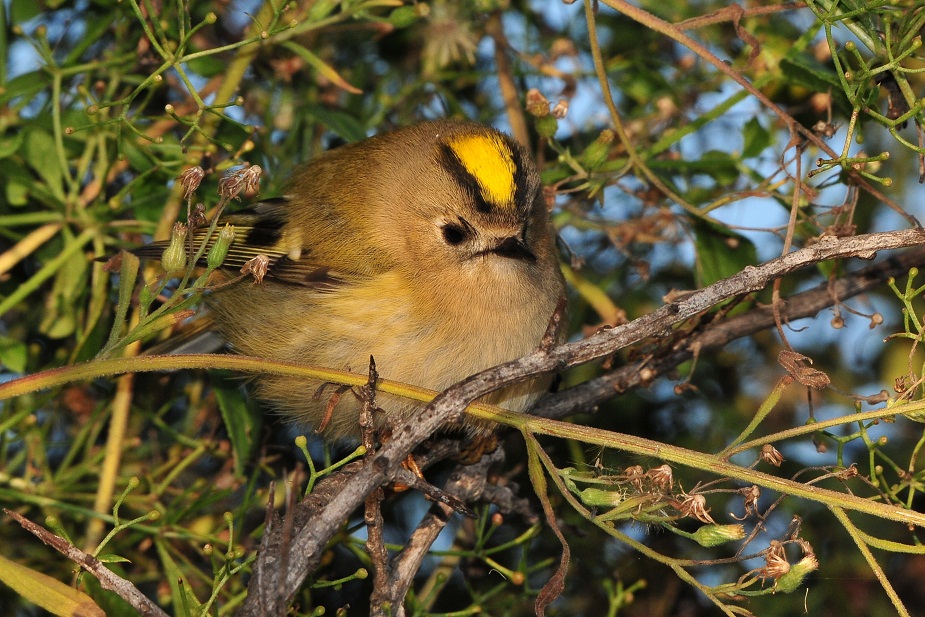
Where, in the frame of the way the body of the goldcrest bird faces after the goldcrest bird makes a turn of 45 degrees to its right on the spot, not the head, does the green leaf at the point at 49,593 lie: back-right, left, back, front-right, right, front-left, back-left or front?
front-right

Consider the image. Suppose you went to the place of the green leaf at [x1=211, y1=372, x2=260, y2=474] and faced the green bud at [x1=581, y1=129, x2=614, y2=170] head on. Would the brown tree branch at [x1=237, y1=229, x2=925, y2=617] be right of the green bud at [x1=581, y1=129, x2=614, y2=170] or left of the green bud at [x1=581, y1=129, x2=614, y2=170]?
right

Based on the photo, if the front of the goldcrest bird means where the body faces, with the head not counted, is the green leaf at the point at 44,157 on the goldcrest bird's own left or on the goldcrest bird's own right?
on the goldcrest bird's own right

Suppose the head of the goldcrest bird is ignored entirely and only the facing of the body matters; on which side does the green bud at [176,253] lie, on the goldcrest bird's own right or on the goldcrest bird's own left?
on the goldcrest bird's own right

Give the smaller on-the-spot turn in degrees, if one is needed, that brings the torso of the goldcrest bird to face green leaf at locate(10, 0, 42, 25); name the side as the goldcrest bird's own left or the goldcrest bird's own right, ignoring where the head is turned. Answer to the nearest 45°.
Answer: approximately 135° to the goldcrest bird's own right

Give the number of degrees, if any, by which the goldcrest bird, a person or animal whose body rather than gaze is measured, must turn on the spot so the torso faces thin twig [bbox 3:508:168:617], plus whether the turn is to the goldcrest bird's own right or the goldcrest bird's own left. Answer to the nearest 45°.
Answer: approximately 90° to the goldcrest bird's own right

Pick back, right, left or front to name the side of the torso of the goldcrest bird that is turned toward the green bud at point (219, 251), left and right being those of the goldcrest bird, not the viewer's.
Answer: right

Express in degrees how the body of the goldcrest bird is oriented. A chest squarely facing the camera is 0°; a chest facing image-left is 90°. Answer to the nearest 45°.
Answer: approximately 315°

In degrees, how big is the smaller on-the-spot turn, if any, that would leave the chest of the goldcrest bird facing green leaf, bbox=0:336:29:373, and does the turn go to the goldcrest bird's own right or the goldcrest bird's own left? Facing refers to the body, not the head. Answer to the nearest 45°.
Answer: approximately 135° to the goldcrest bird's own right

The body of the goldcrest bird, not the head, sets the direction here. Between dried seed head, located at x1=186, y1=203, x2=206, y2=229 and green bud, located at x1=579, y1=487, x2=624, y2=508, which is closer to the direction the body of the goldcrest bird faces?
the green bud

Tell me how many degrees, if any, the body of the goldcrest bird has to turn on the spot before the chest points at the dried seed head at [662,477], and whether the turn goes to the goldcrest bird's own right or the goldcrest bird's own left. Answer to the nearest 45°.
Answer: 0° — it already faces it
